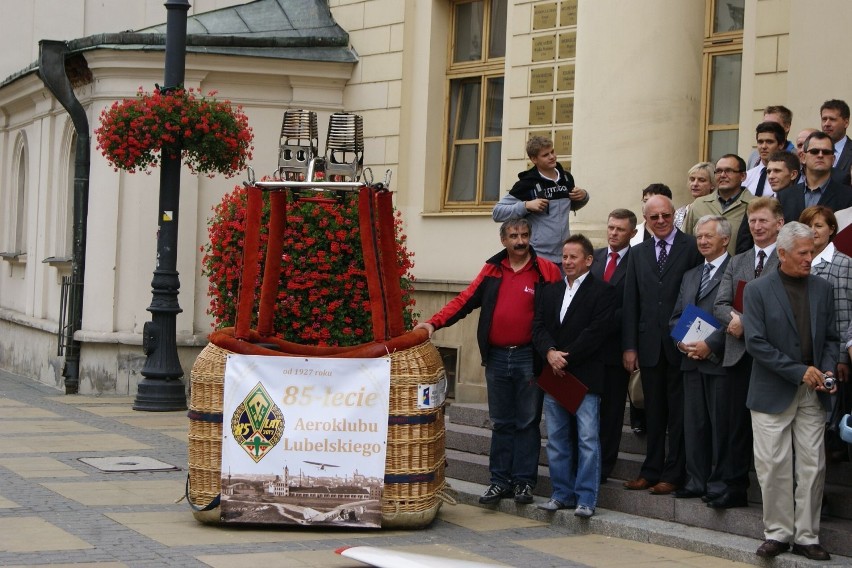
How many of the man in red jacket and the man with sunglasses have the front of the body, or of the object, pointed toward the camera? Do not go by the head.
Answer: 2

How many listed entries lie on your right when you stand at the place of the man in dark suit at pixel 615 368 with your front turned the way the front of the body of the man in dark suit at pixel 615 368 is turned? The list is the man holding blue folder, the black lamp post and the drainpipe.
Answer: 2

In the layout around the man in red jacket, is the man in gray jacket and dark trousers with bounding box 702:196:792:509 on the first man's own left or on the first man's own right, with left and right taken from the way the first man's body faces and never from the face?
on the first man's own left

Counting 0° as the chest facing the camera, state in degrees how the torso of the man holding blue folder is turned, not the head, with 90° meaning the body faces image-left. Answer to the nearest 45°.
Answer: approximately 45°

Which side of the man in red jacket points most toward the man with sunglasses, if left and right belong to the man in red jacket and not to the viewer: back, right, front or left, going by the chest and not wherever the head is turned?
left
